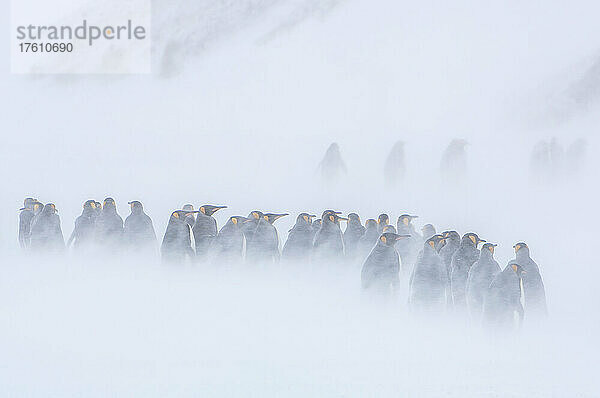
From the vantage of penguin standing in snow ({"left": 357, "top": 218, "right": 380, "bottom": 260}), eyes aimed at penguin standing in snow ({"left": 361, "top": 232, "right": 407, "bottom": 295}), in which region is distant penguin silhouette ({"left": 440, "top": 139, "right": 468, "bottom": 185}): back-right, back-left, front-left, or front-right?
back-left

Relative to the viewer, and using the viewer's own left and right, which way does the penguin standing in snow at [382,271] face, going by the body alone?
facing away from the viewer and to the right of the viewer

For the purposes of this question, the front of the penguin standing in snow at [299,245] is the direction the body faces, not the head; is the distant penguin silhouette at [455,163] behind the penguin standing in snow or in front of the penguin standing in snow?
in front

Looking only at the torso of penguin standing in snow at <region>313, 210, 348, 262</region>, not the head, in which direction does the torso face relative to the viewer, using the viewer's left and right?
facing away from the viewer and to the right of the viewer

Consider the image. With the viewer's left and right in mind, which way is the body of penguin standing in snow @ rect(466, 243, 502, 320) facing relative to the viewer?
facing away from the viewer and to the right of the viewer

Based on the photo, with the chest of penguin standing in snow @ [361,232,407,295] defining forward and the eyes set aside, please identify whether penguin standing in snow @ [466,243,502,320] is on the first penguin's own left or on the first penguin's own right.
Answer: on the first penguin's own right

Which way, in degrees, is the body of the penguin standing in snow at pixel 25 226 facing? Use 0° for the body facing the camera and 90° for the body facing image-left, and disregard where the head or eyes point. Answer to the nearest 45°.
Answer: approximately 225°

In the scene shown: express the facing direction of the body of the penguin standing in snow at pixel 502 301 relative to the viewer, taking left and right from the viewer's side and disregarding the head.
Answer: facing away from the viewer and to the right of the viewer

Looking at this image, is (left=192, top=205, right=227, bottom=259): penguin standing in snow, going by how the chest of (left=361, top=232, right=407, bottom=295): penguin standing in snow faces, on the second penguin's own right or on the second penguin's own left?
on the second penguin's own left

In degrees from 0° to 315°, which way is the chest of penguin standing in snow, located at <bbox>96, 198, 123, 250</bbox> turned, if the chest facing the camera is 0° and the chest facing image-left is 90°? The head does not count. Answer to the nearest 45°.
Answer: approximately 180°
